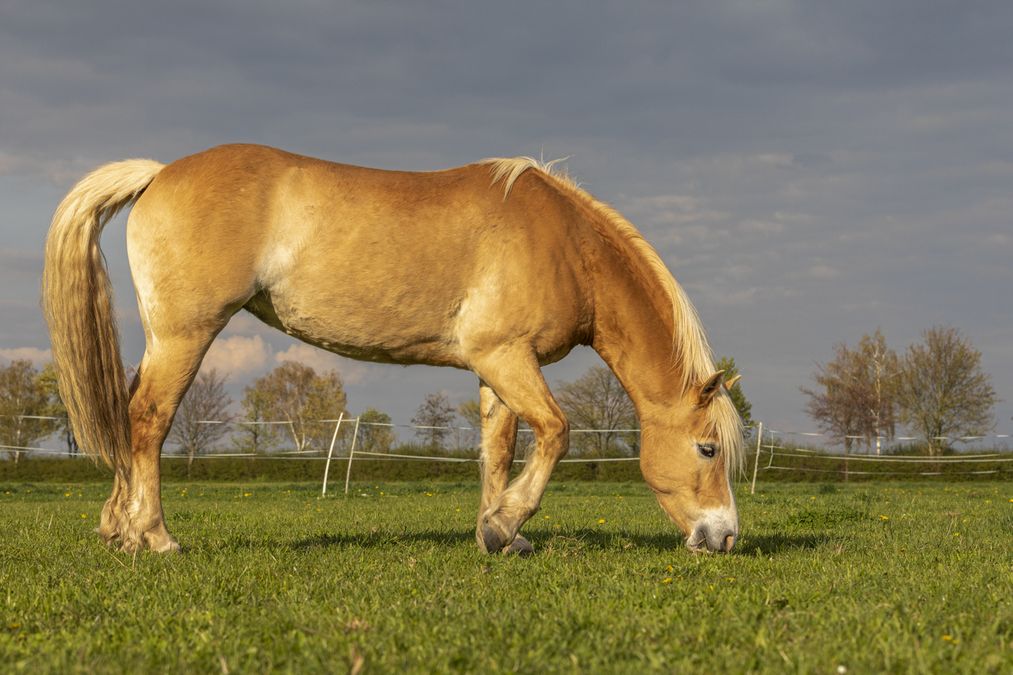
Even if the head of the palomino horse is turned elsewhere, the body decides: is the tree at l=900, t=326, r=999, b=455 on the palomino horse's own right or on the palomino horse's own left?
on the palomino horse's own left

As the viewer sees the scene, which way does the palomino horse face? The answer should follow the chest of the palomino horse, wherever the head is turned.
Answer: to the viewer's right

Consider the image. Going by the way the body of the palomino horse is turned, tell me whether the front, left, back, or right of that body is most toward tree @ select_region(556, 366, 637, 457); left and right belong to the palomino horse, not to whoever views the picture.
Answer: left
